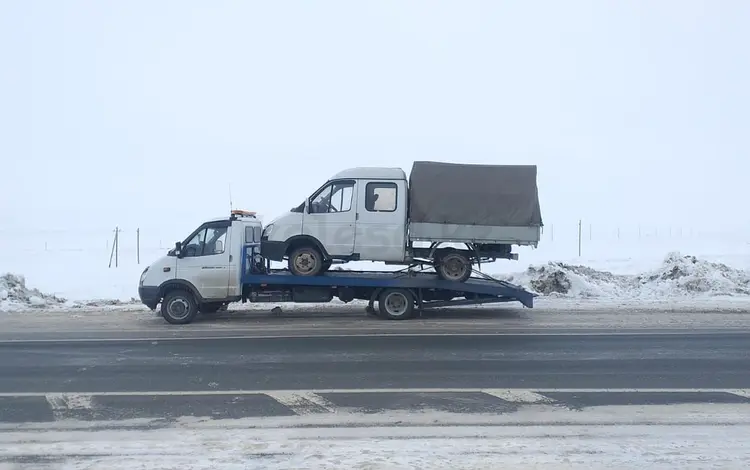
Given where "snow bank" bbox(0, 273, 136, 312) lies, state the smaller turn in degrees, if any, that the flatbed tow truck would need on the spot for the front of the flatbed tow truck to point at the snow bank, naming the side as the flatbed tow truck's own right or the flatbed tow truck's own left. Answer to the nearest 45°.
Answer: approximately 45° to the flatbed tow truck's own right

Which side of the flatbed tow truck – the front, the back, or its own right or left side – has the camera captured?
left

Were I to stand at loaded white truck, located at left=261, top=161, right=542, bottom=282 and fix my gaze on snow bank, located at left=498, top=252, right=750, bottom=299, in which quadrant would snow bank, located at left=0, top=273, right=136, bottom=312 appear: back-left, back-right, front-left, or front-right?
back-left

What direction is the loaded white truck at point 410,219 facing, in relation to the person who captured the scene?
facing to the left of the viewer

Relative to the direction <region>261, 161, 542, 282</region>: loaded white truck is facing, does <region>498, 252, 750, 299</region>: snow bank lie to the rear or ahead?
to the rear
